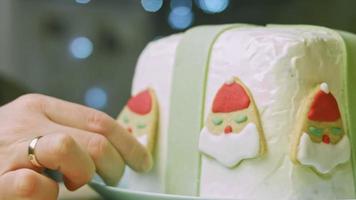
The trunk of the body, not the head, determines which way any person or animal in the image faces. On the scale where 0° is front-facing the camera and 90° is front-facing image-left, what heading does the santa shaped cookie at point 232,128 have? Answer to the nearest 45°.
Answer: approximately 0°
